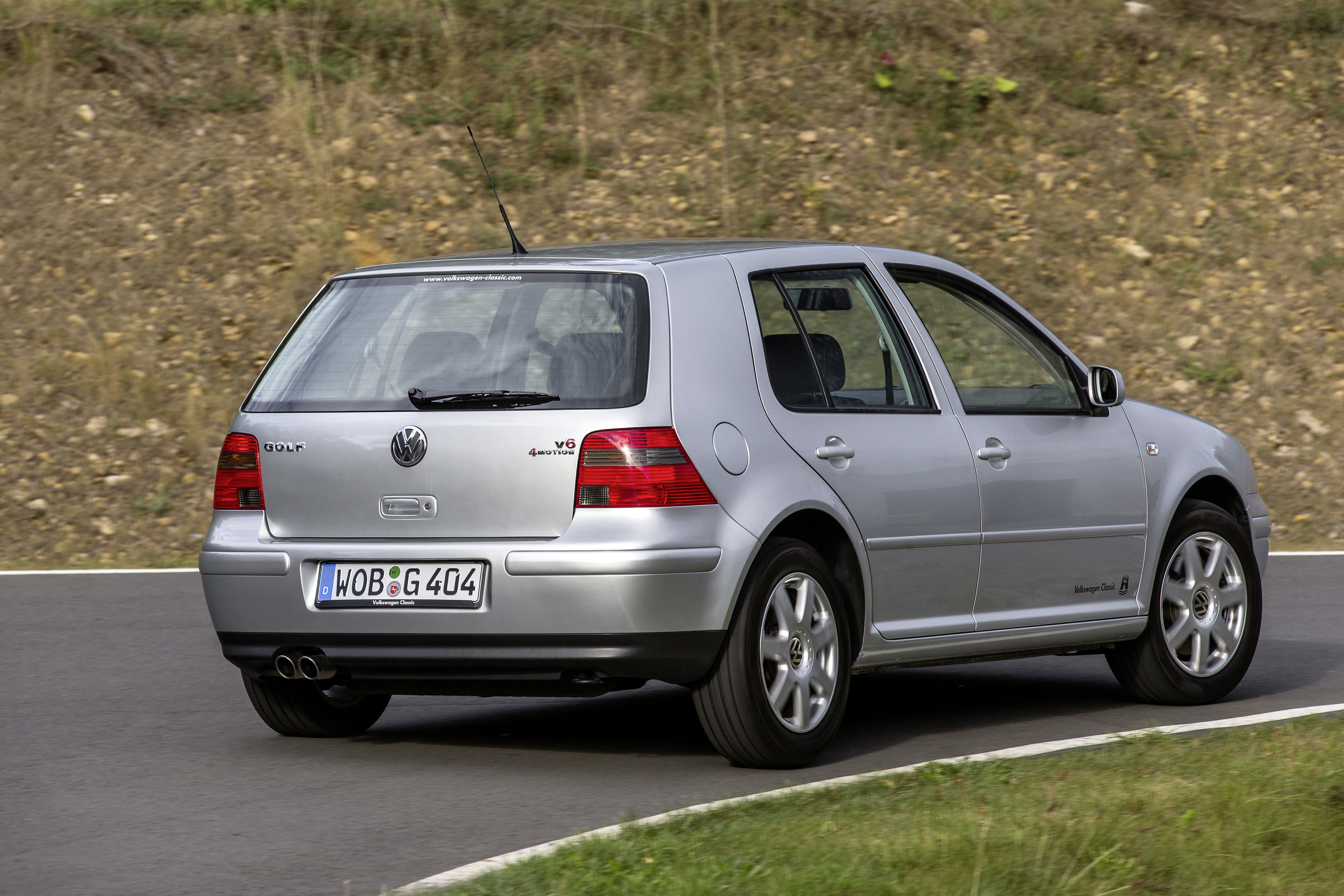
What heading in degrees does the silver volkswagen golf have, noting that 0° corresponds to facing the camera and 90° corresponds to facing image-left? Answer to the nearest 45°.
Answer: approximately 225°
